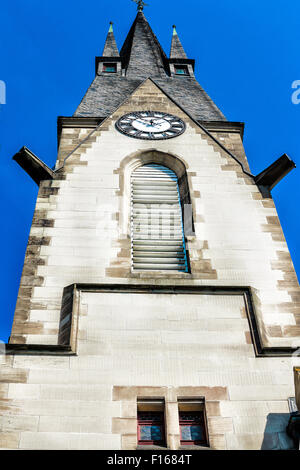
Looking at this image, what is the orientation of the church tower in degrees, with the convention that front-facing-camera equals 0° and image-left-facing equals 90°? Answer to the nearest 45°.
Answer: approximately 0°
